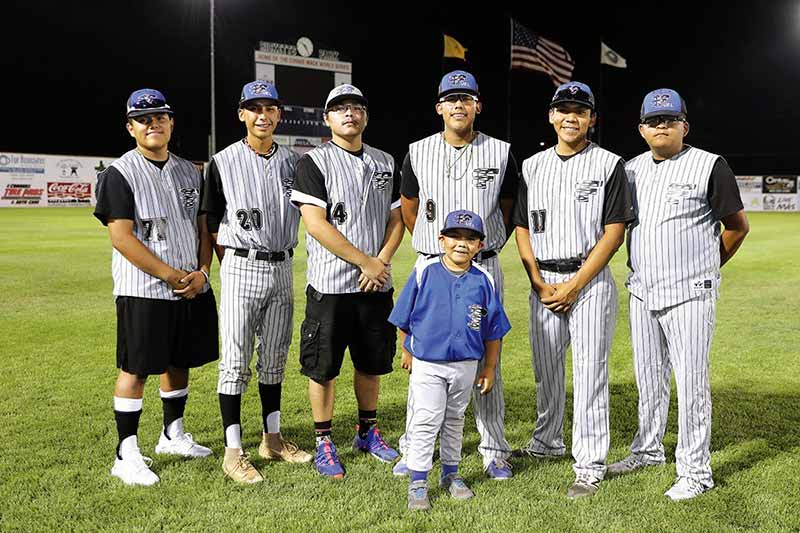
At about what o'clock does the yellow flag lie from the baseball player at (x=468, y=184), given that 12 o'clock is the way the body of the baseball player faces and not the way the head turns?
The yellow flag is roughly at 6 o'clock from the baseball player.

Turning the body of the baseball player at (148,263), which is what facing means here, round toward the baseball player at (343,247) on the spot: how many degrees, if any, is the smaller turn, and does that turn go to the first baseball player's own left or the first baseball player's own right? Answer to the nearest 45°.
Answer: approximately 45° to the first baseball player's own left

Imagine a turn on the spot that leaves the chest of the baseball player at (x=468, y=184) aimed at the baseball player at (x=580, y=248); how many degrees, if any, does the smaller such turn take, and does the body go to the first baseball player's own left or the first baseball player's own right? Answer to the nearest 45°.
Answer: approximately 90° to the first baseball player's own left

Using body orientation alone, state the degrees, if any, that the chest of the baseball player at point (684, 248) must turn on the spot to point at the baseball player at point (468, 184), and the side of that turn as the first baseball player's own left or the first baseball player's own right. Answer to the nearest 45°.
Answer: approximately 45° to the first baseball player's own right

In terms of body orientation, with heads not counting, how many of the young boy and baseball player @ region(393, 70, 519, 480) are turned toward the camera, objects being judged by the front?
2

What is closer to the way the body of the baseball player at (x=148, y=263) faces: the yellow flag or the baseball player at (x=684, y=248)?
the baseball player

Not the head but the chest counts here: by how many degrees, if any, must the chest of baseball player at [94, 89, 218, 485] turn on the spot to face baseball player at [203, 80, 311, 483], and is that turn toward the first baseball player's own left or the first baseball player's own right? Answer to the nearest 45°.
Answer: approximately 45° to the first baseball player's own left

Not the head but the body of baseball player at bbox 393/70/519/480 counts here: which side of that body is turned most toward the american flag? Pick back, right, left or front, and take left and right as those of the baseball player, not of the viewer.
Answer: back

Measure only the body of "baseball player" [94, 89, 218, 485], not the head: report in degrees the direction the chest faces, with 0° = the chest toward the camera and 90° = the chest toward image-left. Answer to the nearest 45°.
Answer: approximately 315°

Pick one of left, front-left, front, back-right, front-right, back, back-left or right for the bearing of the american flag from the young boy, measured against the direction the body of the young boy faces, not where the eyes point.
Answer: back

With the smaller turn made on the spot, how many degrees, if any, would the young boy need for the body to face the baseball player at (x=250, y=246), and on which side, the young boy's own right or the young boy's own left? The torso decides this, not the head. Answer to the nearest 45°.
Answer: approximately 90° to the young boy's own right

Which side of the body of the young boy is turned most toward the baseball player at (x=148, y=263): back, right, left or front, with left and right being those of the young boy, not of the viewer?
right
